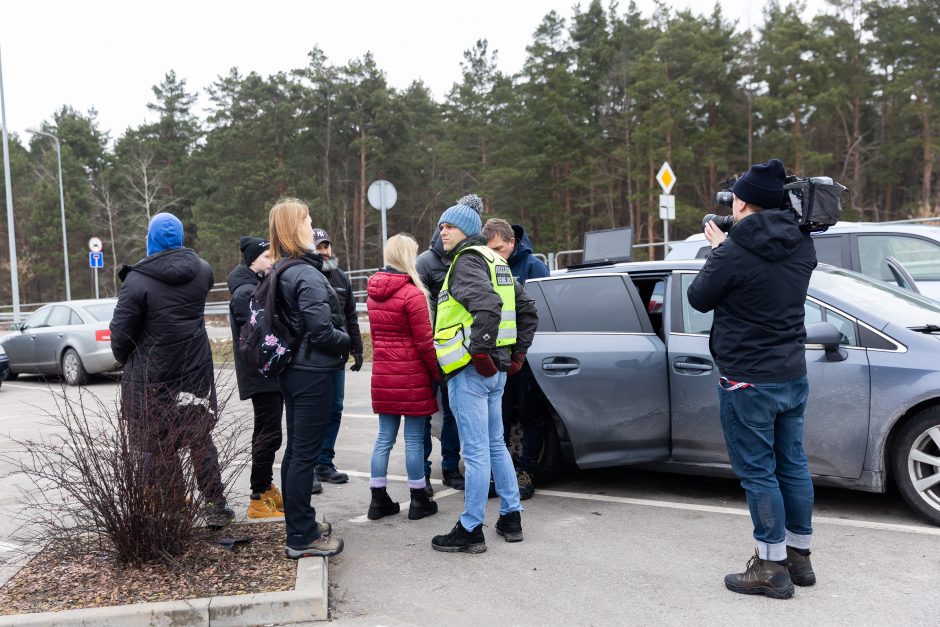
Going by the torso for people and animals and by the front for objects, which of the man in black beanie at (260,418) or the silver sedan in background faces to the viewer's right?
the man in black beanie

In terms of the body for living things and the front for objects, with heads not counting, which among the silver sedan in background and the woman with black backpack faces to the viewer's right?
the woman with black backpack

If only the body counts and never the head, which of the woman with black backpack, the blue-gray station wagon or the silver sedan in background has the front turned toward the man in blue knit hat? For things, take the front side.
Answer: the woman with black backpack

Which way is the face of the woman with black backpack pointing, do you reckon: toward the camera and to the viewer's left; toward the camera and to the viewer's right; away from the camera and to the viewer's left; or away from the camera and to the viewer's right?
away from the camera and to the viewer's right

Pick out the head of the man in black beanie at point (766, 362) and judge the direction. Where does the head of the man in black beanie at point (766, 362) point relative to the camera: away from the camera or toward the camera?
away from the camera

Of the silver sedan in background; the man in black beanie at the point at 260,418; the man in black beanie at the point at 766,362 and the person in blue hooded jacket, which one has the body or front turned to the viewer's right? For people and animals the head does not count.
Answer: the man in black beanie at the point at 260,418

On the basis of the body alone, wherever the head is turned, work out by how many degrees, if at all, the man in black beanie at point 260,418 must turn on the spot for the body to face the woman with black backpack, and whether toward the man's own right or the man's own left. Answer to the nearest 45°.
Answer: approximately 90° to the man's own right

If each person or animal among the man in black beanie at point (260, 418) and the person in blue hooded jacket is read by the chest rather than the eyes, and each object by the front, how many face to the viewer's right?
1

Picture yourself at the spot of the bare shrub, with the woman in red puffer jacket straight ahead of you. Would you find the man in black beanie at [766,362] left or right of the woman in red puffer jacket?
right

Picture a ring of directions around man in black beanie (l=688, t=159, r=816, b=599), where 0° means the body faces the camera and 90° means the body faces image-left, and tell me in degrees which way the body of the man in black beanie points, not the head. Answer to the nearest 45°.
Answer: approximately 135°

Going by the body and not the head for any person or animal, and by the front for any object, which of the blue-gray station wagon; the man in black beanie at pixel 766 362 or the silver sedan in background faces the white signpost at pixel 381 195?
the man in black beanie

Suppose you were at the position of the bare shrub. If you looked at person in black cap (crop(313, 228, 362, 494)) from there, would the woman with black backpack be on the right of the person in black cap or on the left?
right

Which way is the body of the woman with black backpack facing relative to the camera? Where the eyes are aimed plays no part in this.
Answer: to the viewer's right

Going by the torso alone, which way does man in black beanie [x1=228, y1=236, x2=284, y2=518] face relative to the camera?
to the viewer's right
